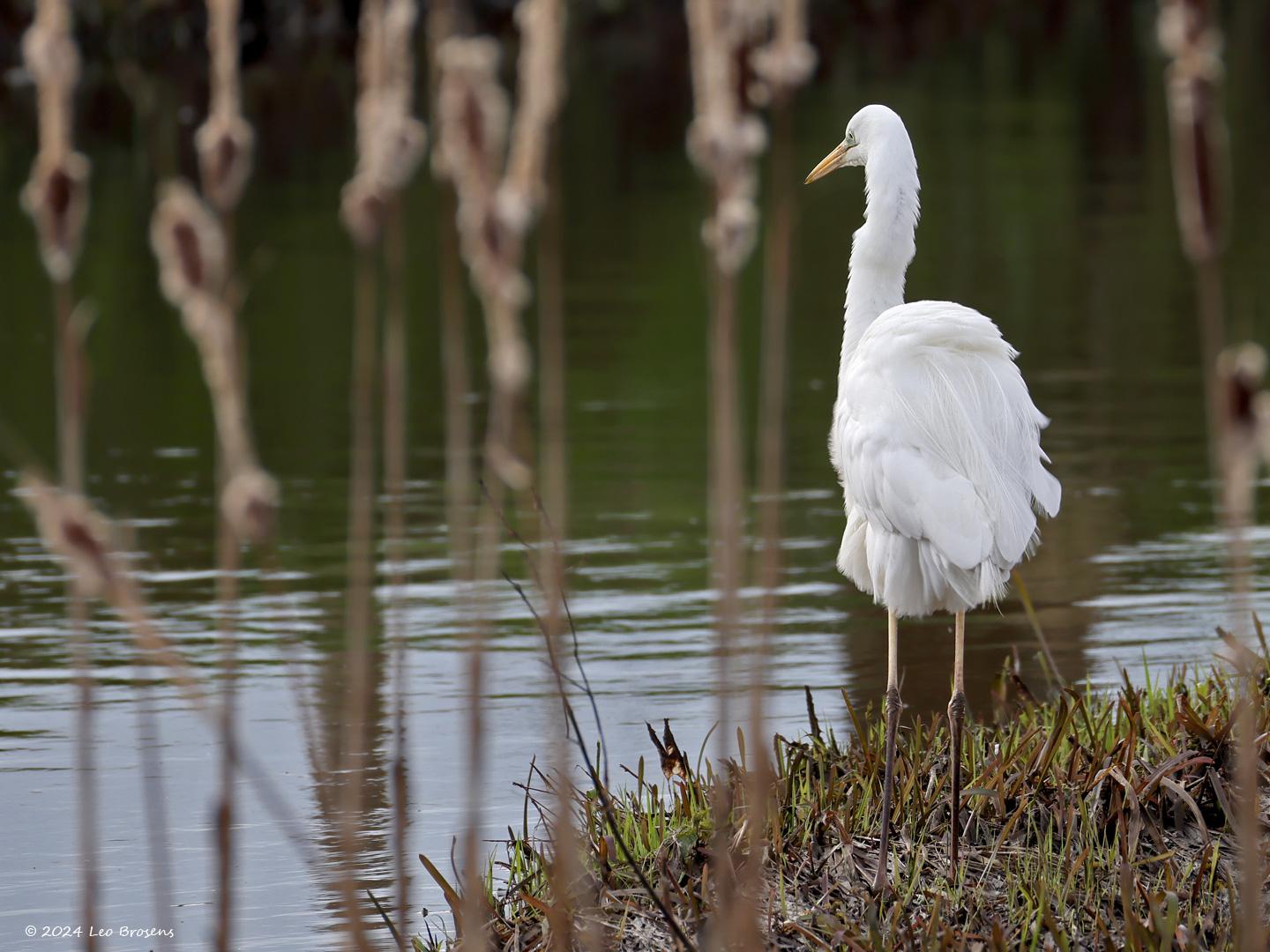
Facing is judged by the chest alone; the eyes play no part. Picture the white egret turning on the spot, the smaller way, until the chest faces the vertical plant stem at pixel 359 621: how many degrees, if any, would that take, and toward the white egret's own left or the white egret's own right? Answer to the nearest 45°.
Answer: approximately 135° to the white egret's own left

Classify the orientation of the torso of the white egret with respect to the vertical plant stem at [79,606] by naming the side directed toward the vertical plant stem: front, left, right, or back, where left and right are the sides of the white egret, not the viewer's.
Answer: left

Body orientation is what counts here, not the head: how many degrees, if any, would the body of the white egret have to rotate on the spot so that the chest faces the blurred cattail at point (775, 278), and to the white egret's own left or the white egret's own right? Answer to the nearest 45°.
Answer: approximately 135° to the white egret's own left

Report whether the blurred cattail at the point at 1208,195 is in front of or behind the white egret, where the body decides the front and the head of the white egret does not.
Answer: behind

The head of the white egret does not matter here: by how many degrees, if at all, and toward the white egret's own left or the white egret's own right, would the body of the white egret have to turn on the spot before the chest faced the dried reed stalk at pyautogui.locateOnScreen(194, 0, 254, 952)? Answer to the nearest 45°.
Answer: approximately 135° to the white egret's own left

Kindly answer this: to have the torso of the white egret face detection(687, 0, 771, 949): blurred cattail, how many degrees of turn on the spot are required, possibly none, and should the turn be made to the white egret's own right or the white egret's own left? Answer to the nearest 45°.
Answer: approximately 135° to the white egret's own left

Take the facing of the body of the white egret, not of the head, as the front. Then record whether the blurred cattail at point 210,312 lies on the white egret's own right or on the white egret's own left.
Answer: on the white egret's own left

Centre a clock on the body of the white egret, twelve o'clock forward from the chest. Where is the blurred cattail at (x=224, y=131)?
The blurred cattail is roughly at 8 o'clock from the white egret.

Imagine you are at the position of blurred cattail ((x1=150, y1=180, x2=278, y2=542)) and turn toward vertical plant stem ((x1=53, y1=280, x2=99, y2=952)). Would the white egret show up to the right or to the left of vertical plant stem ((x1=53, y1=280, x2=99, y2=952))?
right

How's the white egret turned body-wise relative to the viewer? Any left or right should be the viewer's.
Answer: facing away from the viewer and to the left of the viewer
